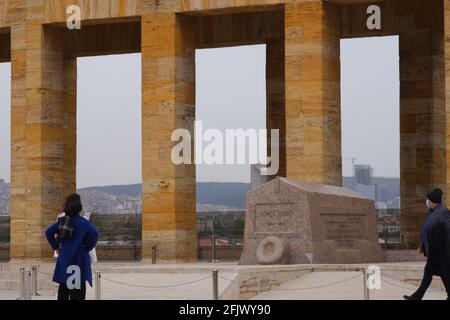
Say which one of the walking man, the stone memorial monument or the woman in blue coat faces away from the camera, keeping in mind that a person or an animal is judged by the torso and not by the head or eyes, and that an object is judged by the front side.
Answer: the woman in blue coat

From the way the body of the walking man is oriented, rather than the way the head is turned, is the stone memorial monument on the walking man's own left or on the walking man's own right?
on the walking man's own right

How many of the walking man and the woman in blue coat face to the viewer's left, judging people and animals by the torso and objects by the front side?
1

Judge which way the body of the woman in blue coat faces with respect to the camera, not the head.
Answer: away from the camera

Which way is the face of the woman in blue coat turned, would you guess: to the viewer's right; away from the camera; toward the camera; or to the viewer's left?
away from the camera

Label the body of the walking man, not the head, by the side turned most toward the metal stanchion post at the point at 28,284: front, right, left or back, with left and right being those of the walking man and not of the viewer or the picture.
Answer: front

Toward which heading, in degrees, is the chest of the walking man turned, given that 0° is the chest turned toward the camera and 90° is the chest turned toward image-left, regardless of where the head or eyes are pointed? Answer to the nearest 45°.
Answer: approximately 90°

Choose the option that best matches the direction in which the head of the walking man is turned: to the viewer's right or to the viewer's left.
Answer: to the viewer's left

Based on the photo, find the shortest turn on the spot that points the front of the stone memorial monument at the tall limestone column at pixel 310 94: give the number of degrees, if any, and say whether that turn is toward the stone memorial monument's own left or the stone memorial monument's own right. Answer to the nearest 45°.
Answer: approximately 135° to the stone memorial monument's own right

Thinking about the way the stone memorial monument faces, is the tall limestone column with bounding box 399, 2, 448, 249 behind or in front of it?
behind

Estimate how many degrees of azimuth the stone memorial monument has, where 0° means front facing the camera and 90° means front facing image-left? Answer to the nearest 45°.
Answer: approximately 45°

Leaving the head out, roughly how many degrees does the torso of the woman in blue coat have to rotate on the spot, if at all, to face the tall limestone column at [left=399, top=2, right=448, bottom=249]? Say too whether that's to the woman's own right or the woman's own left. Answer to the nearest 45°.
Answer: approximately 45° to the woman's own right

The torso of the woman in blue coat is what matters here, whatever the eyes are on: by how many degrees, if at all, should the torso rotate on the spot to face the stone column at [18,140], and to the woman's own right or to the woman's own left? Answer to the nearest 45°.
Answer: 0° — they already face it

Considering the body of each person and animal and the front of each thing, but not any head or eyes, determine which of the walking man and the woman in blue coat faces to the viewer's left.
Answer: the walking man

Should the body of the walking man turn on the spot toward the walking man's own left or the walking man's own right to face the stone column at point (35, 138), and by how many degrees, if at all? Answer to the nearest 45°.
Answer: approximately 45° to the walking man's own right

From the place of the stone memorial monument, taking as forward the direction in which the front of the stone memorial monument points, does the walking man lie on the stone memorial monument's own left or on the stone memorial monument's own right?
on the stone memorial monument's own left
